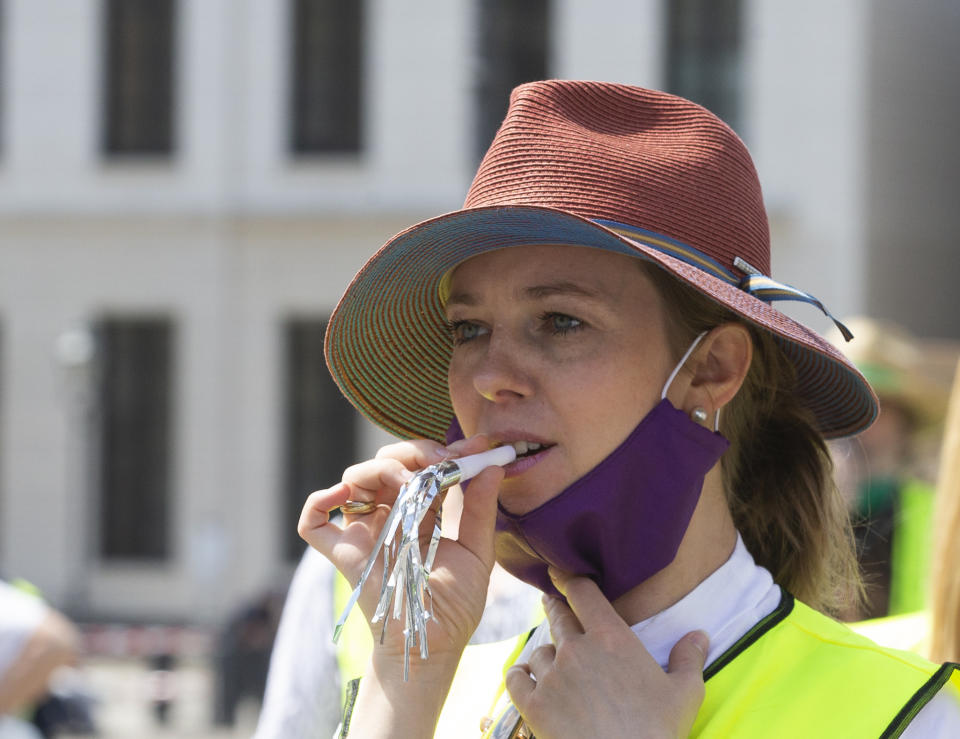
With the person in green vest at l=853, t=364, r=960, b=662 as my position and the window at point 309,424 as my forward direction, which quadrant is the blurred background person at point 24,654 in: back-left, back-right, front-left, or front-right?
front-left

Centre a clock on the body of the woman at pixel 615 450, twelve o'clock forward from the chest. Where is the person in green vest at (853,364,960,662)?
The person in green vest is roughly at 6 o'clock from the woman.

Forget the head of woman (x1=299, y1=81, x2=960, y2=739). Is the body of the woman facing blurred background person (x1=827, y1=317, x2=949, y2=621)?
no

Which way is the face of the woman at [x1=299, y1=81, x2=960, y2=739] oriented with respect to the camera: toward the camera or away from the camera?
toward the camera

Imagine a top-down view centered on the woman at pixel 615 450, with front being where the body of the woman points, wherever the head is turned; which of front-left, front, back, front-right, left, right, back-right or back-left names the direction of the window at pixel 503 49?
back-right

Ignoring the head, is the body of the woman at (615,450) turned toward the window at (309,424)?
no

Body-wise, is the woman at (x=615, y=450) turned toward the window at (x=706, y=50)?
no

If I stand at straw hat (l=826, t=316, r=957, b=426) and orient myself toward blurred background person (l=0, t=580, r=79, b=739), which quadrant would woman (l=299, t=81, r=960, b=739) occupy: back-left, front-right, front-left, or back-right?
front-left

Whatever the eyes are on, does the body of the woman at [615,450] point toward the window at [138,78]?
no

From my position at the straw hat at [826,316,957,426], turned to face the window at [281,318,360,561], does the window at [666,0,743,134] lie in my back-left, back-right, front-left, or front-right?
front-right

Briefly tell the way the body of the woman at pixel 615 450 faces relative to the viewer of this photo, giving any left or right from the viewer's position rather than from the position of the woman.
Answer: facing the viewer and to the left of the viewer
